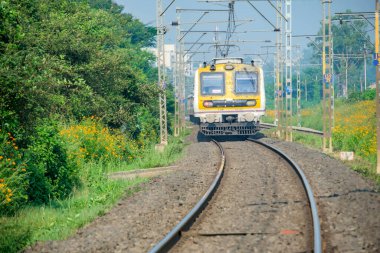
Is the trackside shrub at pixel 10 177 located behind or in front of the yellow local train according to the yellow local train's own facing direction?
in front

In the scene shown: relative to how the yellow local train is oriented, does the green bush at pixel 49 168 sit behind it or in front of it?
in front

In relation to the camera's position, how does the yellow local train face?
facing the viewer
